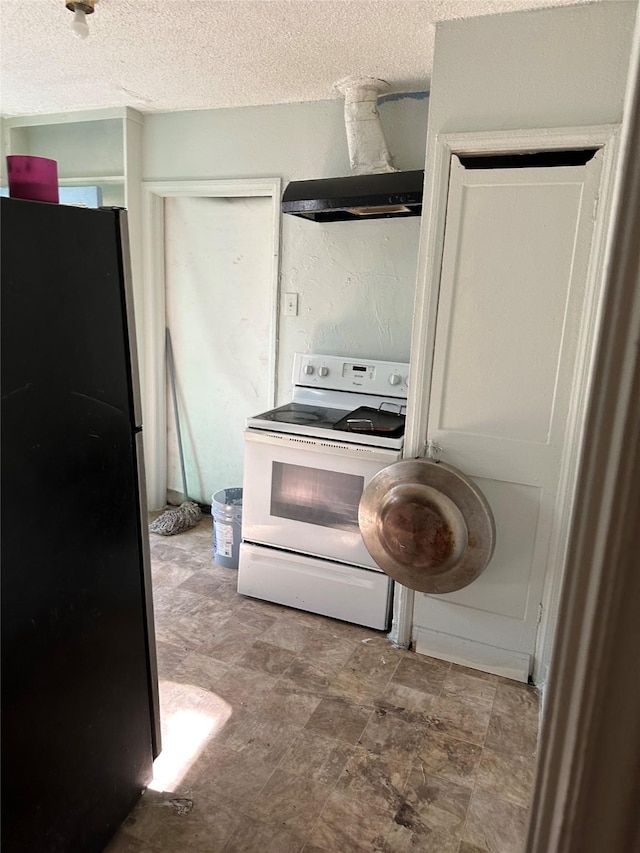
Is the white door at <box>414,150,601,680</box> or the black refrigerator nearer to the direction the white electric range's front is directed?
the black refrigerator

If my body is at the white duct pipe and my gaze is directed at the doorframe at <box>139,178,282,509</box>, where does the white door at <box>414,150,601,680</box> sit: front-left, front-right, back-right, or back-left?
back-left

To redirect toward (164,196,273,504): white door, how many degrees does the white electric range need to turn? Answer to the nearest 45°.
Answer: approximately 90° to its right

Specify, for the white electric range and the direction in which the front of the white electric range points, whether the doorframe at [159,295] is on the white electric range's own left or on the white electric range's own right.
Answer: on the white electric range's own right

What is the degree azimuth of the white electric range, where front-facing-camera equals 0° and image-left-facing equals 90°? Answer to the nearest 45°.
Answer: approximately 45°

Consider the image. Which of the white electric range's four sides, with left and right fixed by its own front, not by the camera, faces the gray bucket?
right
